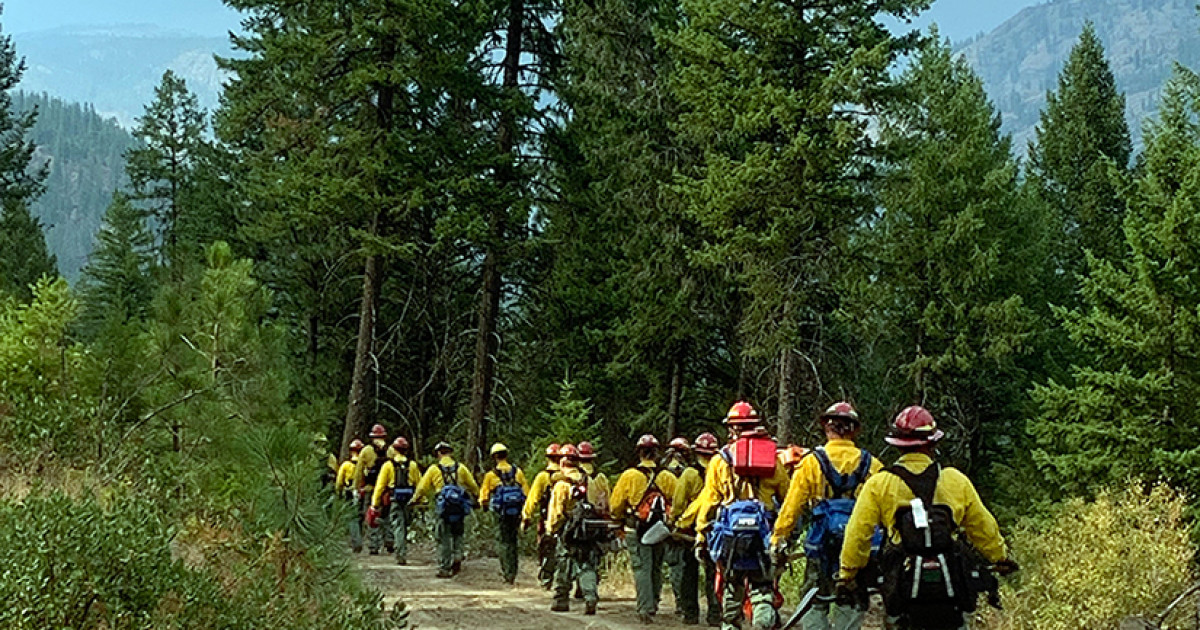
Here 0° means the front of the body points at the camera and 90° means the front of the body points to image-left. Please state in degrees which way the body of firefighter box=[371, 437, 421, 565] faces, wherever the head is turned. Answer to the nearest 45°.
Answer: approximately 180°

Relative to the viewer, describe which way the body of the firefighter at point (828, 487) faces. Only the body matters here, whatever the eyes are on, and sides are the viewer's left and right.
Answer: facing away from the viewer

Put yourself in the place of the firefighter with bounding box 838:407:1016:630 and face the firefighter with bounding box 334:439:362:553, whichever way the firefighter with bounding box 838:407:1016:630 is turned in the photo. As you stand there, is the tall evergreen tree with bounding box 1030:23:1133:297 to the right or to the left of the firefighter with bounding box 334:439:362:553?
right

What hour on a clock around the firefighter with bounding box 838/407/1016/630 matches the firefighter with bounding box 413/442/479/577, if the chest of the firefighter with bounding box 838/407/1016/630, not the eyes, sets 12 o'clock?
the firefighter with bounding box 413/442/479/577 is roughly at 11 o'clock from the firefighter with bounding box 838/407/1016/630.

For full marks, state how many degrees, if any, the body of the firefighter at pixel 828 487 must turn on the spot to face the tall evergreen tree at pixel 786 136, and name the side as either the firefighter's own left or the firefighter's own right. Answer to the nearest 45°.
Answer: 0° — they already face it

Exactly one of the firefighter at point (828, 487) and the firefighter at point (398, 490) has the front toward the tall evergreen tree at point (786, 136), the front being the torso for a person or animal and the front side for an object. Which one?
the firefighter at point (828, 487)

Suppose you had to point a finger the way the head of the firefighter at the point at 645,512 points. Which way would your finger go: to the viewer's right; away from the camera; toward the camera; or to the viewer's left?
away from the camera

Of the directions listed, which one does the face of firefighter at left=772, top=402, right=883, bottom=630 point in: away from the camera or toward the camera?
away from the camera

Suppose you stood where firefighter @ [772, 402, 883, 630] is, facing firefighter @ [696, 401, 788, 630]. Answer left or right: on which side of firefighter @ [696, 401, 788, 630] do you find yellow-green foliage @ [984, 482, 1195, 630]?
right

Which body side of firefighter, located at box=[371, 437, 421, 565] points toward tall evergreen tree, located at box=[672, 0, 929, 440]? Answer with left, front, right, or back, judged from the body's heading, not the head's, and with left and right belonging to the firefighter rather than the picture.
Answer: right

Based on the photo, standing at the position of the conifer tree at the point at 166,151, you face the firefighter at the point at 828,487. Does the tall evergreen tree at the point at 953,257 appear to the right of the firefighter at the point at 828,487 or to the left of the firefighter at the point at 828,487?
left

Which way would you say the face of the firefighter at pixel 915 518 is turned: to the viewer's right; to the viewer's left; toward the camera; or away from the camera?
away from the camera

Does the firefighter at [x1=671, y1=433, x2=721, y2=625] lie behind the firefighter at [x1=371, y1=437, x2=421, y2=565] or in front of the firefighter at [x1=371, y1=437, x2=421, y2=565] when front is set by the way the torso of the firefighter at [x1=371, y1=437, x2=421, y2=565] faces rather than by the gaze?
behind

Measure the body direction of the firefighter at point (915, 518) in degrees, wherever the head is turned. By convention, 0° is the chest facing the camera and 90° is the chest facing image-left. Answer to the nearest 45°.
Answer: approximately 180°

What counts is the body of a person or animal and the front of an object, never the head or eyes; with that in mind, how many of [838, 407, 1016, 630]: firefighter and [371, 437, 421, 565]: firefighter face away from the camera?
2
